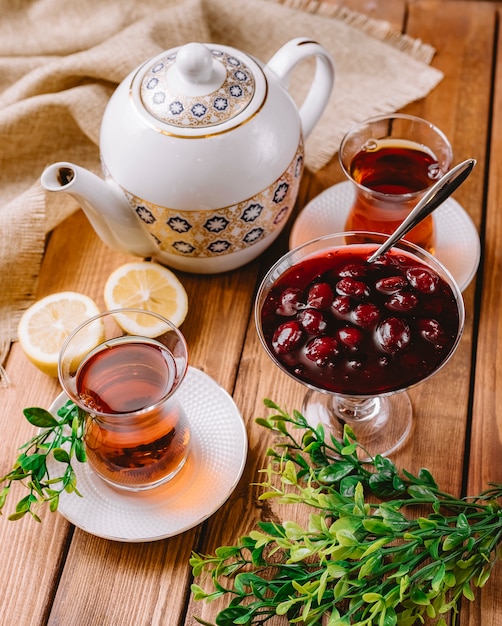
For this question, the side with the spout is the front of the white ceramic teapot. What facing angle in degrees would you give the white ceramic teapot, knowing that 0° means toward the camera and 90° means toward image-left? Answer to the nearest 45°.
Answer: approximately 45°
